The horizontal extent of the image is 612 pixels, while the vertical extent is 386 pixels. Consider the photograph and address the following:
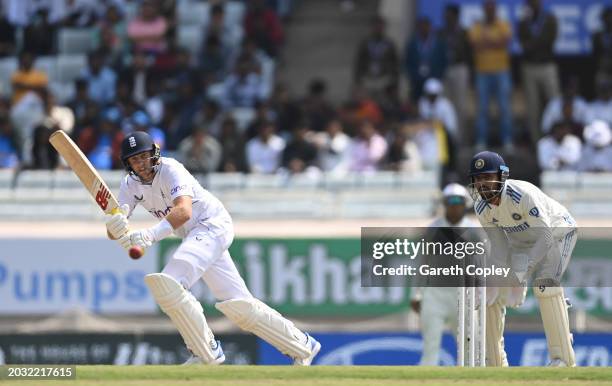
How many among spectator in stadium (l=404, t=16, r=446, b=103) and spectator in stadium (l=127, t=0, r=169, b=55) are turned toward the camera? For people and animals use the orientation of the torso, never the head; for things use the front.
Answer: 2

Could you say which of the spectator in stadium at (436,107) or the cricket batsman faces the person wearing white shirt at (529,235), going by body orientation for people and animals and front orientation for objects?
the spectator in stadium

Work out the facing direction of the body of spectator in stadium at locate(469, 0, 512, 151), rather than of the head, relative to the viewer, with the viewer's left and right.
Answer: facing the viewer

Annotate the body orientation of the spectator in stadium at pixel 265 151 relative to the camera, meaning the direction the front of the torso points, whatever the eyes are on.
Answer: toward the camera

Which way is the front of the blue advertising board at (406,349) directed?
toward the camera

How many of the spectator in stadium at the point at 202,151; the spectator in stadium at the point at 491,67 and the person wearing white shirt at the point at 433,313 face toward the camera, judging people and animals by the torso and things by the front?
3

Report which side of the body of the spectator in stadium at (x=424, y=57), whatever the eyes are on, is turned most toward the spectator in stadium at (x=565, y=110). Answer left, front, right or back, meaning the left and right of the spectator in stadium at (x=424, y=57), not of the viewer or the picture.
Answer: left

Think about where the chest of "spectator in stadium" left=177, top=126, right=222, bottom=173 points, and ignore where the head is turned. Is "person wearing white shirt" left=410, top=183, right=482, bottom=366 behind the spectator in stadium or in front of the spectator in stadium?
in front

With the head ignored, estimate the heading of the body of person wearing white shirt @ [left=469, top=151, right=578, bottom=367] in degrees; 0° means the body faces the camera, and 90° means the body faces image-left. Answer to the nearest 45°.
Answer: approximately 45°

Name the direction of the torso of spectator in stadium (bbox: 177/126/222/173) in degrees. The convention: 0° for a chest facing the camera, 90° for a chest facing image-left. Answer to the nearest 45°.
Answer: approximately 0°

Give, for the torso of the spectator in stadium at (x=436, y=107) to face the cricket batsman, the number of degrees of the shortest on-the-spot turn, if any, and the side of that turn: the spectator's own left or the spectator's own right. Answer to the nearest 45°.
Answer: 0° — they already face them

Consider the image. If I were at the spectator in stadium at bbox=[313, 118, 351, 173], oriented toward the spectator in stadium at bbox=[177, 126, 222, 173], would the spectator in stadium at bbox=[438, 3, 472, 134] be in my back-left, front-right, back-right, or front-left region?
back-right

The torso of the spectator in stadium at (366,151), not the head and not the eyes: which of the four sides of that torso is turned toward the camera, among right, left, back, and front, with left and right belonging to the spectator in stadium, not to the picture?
front

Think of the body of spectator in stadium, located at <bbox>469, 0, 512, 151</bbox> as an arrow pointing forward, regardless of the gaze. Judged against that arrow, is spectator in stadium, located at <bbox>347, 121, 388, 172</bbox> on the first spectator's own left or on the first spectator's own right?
on the first spectator's own right

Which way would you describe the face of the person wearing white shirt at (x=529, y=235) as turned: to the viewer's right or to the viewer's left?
to the viewer's left

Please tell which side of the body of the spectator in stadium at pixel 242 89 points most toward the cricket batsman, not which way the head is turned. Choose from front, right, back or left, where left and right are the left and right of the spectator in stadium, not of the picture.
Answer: front
